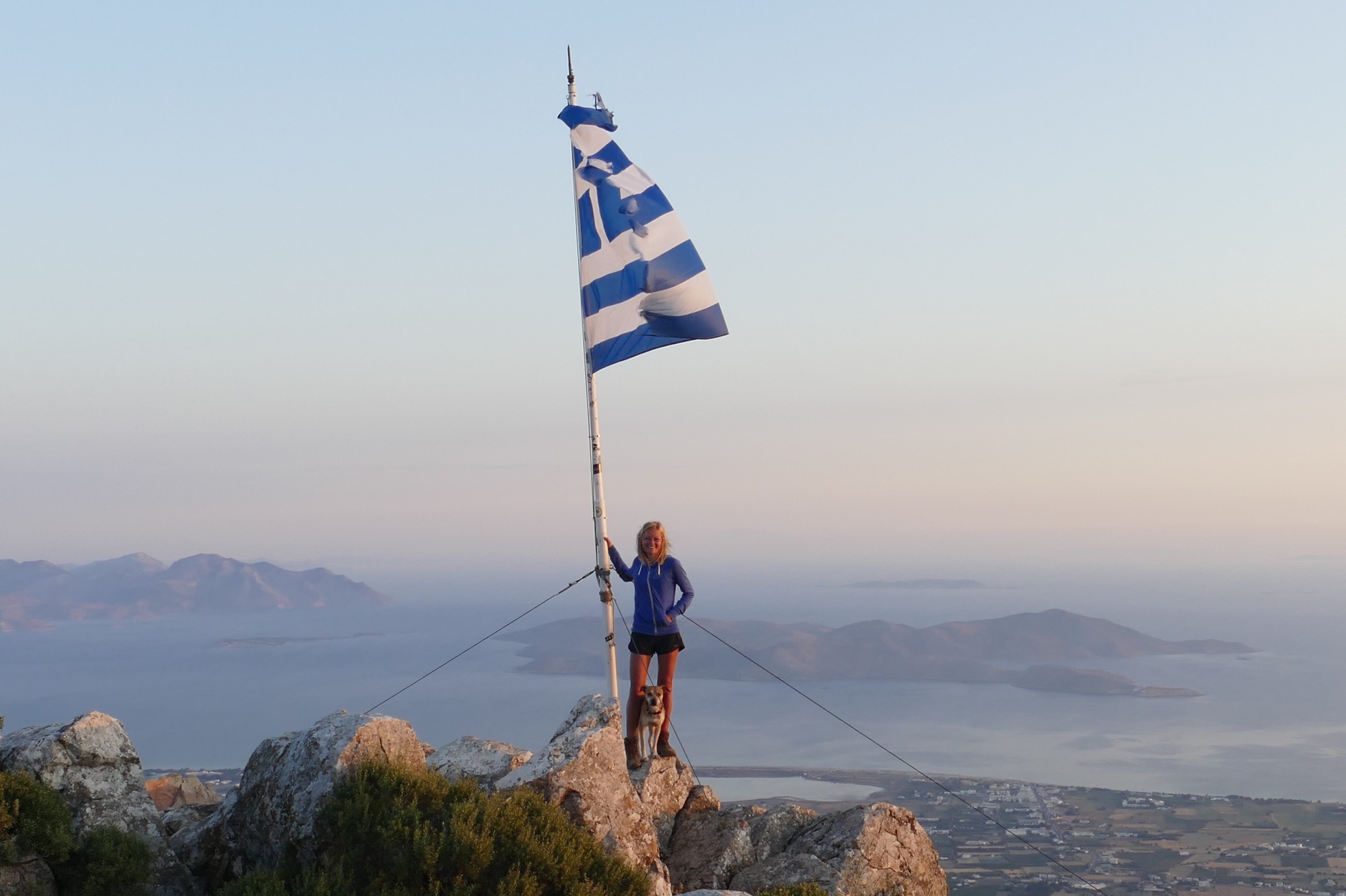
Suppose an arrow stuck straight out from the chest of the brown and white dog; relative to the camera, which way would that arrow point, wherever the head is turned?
toward the camera

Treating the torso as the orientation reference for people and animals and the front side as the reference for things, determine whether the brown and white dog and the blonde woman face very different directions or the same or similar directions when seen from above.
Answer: same or similar directions

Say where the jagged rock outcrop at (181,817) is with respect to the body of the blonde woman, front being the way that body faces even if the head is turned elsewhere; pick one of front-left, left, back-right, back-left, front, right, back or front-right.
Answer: right

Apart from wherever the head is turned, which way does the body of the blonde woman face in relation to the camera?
toward the camera

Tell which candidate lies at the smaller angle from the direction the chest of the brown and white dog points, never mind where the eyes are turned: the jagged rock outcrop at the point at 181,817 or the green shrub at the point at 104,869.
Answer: the green shrub

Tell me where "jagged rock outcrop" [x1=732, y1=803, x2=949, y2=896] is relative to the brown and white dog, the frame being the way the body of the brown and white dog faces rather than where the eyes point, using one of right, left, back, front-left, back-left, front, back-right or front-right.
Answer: front-left

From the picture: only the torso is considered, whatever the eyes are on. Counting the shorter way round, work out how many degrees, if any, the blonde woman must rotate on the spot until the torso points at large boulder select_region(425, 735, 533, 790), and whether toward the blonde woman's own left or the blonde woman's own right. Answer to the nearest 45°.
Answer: approximately 45° to the blonde woman's own right

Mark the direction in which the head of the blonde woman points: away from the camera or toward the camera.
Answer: toward the camera
